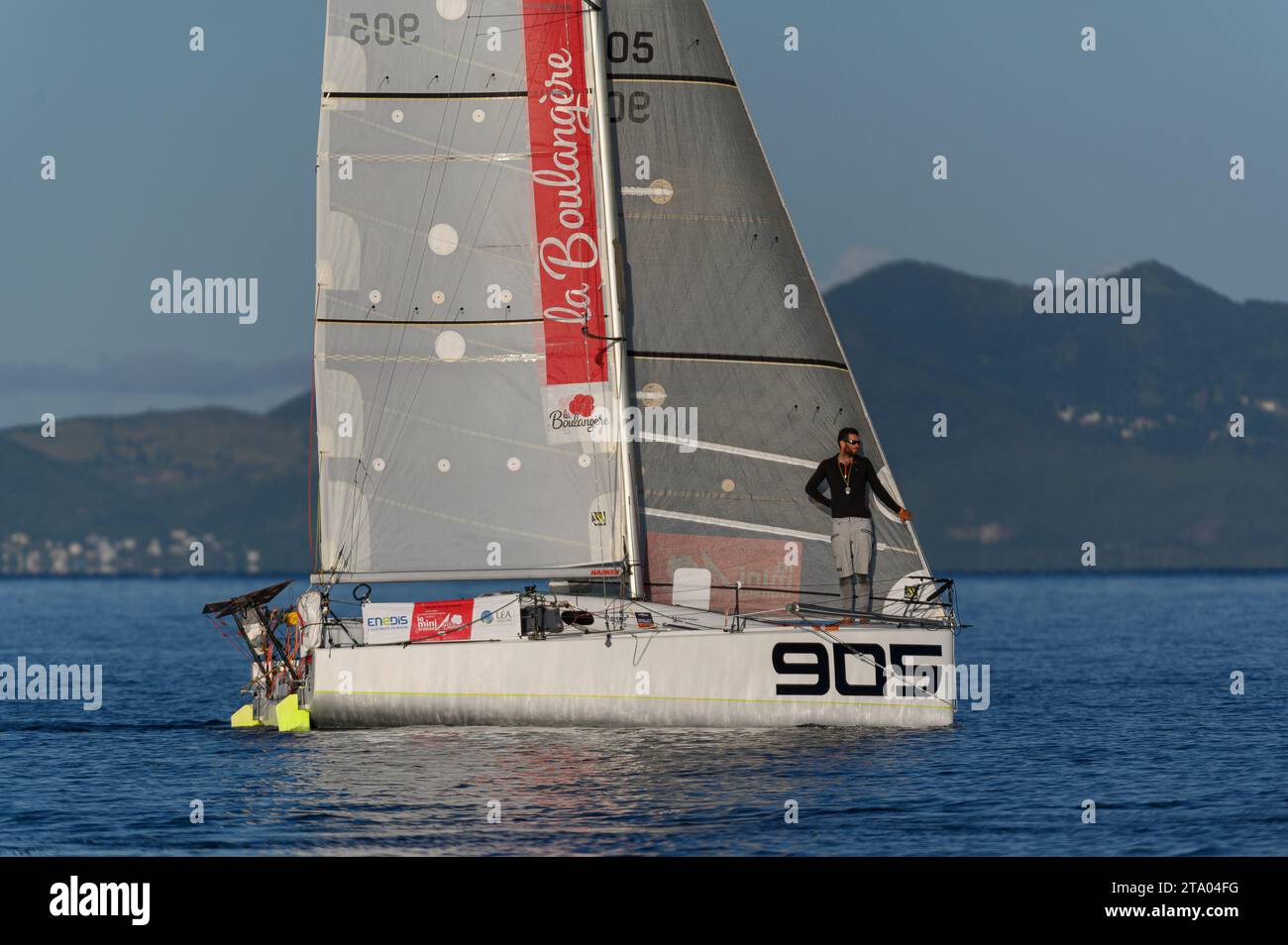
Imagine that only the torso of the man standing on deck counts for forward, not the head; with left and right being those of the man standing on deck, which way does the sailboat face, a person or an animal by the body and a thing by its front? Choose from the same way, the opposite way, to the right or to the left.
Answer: to the left

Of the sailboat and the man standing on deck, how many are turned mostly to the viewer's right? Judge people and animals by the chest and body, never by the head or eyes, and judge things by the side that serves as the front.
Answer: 1

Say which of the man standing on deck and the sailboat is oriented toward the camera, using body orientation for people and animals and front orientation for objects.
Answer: the man standing on deck

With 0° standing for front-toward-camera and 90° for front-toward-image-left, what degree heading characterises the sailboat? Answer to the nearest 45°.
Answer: approximately 270°

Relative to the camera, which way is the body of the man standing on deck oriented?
toward the camera
